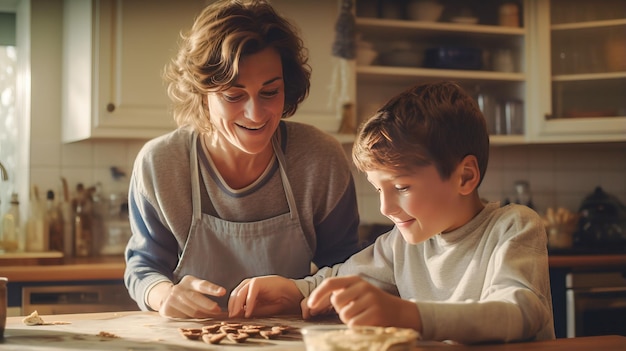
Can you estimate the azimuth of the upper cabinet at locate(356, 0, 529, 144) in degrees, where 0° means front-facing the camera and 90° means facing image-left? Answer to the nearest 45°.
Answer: approximately 0°

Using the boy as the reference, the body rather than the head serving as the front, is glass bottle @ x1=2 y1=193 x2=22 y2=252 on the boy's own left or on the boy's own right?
on the boy's own right

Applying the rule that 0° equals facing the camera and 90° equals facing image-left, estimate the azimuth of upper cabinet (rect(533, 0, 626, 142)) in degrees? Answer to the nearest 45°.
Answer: approximately 0°

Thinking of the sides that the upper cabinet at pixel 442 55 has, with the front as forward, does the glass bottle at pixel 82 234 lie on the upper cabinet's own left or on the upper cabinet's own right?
on the upper cabinet's own right

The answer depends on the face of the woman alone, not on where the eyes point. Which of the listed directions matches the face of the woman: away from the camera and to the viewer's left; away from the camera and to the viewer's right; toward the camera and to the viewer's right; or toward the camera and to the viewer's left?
toward the camera and to the viewer's right

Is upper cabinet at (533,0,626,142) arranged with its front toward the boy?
yes
